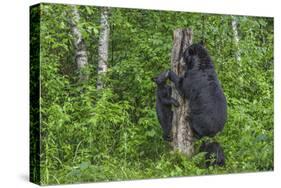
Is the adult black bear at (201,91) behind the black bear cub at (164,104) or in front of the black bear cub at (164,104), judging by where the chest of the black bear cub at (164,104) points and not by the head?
in front

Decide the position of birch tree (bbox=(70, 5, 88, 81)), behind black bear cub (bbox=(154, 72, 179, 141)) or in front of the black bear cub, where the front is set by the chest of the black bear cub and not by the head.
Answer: behind

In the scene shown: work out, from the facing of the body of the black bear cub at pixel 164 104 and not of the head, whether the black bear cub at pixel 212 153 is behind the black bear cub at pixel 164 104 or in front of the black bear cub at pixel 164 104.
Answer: in front

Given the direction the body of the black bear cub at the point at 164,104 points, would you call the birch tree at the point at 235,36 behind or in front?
in front

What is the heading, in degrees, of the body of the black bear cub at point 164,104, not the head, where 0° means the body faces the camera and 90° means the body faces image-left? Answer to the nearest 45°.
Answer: approximately 270°
